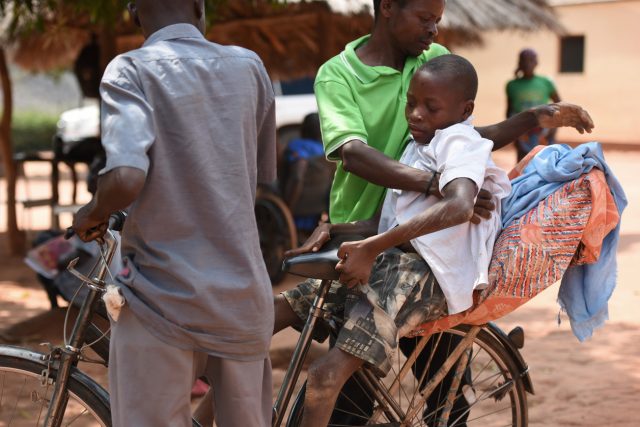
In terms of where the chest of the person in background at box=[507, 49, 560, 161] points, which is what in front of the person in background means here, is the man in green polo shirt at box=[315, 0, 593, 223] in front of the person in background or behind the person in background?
in front

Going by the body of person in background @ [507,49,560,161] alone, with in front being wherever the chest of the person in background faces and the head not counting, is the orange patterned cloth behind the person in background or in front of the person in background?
in front

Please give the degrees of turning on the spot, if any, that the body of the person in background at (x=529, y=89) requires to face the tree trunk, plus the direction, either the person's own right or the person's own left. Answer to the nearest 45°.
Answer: approximately 45° to the person's own right

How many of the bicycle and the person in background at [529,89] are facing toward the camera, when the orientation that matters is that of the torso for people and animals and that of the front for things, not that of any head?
1

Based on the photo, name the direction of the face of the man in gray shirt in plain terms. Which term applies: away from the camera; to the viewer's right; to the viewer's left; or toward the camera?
away from the camera

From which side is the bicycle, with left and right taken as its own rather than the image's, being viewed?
left

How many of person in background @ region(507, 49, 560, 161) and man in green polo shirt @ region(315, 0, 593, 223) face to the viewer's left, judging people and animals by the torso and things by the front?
0

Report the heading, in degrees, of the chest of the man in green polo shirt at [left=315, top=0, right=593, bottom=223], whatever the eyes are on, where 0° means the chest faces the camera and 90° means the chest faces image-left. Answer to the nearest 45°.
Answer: approximately 315°

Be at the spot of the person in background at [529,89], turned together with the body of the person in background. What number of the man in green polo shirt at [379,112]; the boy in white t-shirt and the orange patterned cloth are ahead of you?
3

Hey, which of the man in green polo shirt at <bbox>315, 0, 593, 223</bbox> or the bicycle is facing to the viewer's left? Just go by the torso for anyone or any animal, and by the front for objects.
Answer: the bicycle
